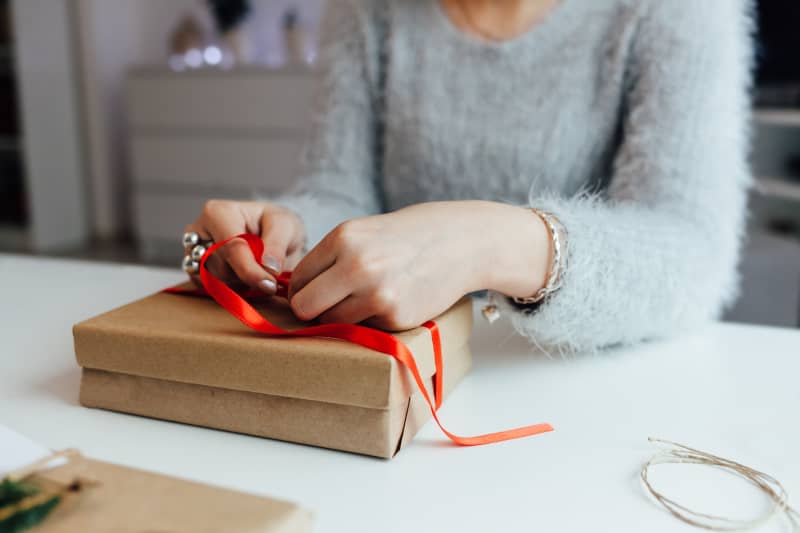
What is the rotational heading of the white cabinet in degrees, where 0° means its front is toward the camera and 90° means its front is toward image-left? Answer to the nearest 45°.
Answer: approximately 0°

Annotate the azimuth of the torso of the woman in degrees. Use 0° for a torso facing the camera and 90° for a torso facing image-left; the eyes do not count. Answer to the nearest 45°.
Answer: approximately 45°

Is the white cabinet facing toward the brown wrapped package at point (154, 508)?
yes

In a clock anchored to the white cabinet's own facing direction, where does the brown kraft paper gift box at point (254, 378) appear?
The brown kraft paper gift box is roughly at 12 o'clock from the white cabinet.

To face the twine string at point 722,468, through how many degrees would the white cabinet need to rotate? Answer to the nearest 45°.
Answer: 0° — it already faces it

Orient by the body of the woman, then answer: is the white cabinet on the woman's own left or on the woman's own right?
on the woman's own right
